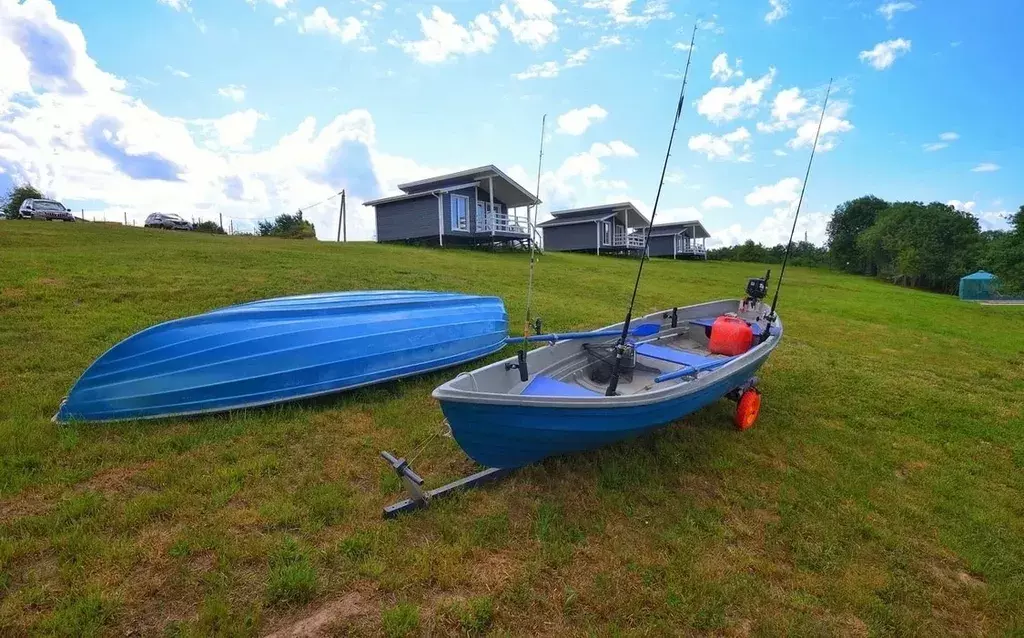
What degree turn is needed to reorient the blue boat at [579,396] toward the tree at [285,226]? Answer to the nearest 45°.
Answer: approximately 90° to its right

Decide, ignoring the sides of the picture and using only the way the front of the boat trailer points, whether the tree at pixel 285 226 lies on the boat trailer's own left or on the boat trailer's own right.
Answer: on the boat trailer's own right

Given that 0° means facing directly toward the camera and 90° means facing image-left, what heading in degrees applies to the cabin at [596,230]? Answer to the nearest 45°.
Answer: approximately 315°

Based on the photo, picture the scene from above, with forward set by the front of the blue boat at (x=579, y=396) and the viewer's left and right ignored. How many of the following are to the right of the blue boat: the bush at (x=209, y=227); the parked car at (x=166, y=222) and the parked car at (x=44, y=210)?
3

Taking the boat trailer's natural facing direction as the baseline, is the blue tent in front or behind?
behind

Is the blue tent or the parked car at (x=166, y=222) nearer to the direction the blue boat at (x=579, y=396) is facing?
the parked car

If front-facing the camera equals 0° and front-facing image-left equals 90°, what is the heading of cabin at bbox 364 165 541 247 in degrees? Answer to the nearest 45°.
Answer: approximately 315°

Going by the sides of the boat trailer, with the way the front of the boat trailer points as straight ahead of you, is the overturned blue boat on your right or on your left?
on your right

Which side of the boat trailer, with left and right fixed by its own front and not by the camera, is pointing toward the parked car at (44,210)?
right

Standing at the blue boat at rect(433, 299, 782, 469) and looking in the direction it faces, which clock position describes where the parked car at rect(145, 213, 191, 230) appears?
The parked car is roughly at 3 o'clock from the blue boat.

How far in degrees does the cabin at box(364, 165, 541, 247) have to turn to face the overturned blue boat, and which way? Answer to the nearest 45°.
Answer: approximately 45° to its right

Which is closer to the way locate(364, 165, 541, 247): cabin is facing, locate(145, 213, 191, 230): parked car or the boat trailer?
the boat trailer
